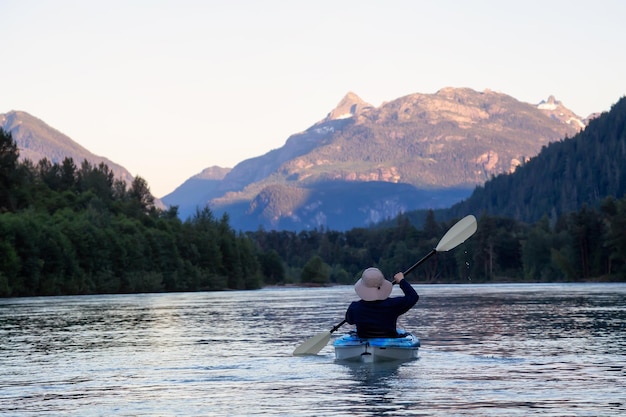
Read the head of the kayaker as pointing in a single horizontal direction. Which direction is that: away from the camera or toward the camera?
away from the camera

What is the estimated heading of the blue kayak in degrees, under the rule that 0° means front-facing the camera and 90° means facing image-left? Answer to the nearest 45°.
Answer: approximately 180°

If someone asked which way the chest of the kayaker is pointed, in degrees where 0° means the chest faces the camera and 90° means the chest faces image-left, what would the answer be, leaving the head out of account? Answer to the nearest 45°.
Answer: approximately 180°
